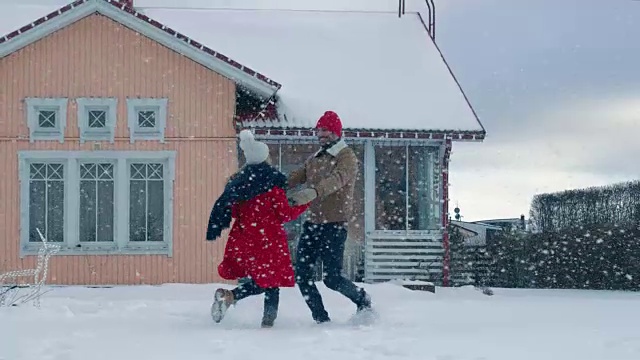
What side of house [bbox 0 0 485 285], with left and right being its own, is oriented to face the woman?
front

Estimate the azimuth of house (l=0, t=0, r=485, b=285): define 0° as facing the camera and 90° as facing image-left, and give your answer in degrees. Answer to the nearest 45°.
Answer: approximately 0°

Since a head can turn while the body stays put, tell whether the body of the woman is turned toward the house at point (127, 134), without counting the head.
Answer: no

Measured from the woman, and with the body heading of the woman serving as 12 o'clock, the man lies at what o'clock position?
The man is roughly at 1 o'clock from the woman.

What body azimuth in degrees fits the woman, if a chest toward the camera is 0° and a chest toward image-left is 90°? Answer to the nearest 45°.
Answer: approximately 225°

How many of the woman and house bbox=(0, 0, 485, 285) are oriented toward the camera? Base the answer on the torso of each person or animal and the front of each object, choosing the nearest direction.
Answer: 1

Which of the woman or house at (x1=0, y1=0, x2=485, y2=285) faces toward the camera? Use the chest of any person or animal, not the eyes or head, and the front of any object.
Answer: the house
